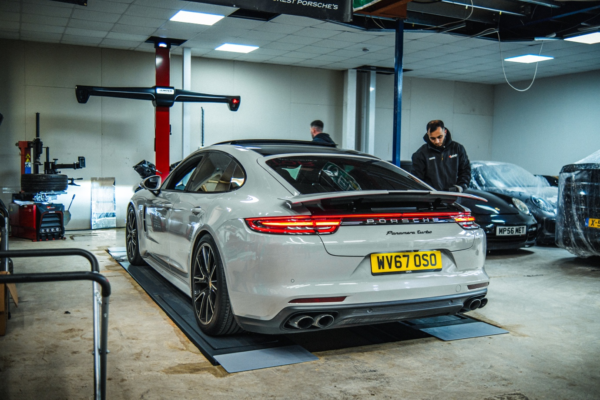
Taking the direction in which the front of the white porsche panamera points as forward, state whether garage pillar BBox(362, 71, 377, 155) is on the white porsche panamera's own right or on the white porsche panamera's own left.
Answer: on the white porsche panamera's own right

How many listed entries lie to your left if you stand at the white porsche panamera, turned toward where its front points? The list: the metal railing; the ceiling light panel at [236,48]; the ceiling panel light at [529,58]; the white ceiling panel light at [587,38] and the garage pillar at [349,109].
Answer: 1

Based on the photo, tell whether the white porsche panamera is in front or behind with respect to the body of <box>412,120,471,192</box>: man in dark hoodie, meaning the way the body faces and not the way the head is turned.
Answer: in front

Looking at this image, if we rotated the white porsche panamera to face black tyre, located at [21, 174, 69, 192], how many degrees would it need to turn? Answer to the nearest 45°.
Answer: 0° — it already faces it

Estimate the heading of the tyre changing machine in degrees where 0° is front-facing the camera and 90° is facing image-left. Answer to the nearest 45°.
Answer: approximately 315°

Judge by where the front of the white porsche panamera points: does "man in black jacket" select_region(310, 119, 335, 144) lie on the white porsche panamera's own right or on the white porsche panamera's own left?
on the white porsche panamera's own right

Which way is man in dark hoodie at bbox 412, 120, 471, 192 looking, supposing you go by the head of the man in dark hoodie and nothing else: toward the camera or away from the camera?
toward the camera

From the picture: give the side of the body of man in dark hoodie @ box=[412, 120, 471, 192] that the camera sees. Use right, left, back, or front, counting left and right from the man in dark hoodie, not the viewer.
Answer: front

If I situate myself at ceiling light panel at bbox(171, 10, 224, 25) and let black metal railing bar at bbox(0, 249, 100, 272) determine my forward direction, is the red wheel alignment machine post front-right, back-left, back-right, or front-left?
back-right

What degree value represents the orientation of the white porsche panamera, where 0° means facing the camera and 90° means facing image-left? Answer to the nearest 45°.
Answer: approximately 135°

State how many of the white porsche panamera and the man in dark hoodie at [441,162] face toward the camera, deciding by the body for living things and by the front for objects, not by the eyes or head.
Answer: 1

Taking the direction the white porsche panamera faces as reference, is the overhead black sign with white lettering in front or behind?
in front

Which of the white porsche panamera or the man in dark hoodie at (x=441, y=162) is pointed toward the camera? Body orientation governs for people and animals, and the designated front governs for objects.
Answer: the man in dark hoodie
